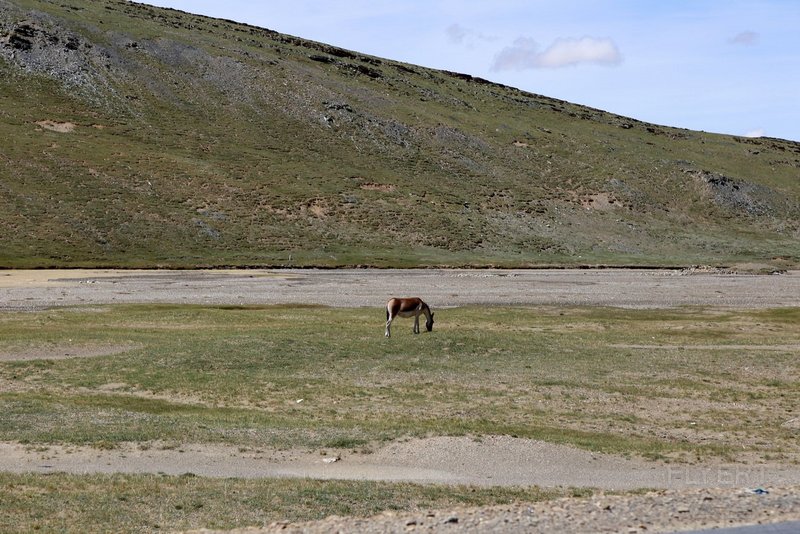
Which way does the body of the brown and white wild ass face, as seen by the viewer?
to the viewer's right
